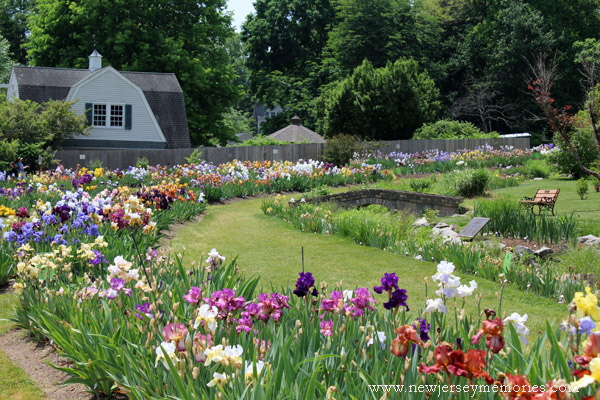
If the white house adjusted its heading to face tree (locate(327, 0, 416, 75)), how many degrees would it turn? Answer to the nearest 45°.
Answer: approximately 135° to its left

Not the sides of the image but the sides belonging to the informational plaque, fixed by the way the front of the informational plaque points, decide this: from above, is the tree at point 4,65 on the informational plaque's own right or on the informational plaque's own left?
on the informational plaque's own right

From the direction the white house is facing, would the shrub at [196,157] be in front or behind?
in front

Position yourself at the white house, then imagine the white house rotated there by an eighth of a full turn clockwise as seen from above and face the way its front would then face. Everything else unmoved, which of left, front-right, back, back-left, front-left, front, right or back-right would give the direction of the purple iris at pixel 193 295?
front-left

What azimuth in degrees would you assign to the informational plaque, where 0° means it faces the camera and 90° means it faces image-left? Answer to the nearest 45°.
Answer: approximately 45°

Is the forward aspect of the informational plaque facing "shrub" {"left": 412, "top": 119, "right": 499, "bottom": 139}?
no

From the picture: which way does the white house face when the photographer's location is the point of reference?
facing the viewer

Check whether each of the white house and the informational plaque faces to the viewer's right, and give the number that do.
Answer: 0

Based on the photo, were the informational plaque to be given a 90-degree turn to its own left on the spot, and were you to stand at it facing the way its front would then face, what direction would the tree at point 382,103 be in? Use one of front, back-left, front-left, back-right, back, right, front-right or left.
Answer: back-left

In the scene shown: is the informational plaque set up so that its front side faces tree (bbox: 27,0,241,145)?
no

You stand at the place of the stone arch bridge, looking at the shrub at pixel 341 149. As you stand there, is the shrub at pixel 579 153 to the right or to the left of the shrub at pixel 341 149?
right

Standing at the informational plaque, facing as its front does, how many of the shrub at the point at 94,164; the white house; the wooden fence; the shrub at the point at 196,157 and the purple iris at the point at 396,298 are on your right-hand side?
4

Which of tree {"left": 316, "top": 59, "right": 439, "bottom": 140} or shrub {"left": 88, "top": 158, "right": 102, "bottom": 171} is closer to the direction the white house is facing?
the shrub

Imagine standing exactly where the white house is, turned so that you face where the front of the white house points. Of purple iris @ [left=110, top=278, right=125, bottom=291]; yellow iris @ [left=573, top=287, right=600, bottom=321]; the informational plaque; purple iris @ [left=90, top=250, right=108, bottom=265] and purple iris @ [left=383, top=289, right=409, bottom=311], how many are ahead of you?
5

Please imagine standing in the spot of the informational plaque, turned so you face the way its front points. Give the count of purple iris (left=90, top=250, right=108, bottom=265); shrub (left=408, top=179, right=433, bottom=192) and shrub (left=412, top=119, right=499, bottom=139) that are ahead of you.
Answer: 1

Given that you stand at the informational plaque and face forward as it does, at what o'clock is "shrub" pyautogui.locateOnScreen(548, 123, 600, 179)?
The shrub is roughly at 5 o'clock from the informational plaque.

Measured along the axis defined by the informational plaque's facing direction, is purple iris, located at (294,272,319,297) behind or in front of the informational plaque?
in front
